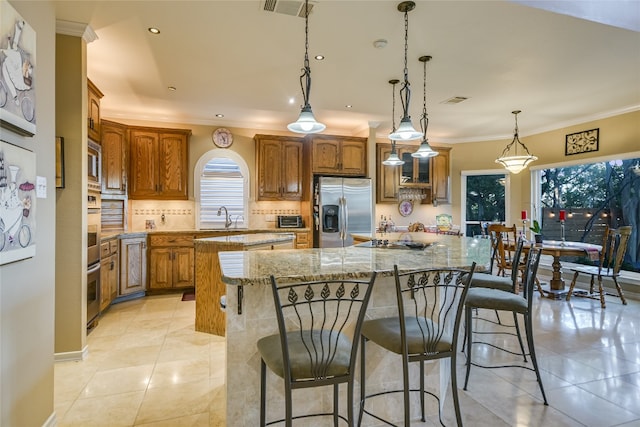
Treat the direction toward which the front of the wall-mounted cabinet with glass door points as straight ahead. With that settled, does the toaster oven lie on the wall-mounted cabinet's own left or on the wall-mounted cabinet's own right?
on the wall-mounted cabinet's own right

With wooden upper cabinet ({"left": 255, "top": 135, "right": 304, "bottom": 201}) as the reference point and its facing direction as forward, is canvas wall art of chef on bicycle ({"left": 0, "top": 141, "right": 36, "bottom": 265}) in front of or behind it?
in front

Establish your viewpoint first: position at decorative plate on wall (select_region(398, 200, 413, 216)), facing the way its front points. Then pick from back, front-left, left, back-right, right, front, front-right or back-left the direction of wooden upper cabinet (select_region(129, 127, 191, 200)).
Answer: front-right

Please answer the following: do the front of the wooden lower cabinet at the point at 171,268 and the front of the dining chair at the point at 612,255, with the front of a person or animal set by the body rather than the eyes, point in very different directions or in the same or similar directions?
very different directions

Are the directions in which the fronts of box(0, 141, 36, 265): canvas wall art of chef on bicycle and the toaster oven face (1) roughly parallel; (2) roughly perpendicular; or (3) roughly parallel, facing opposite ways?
roughly perpendicular

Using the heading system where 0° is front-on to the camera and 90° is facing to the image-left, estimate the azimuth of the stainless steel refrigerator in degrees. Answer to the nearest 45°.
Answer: approximately 0°

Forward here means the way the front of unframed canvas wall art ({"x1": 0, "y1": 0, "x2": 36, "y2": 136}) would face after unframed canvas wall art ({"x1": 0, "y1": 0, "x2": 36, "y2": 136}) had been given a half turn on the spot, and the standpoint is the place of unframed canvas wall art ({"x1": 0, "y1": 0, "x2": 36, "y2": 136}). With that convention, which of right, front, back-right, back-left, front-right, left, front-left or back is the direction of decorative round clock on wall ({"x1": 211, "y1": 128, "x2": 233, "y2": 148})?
right

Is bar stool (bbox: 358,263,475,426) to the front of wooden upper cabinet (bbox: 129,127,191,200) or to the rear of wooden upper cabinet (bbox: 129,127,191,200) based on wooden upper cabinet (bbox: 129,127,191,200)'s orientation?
to the front

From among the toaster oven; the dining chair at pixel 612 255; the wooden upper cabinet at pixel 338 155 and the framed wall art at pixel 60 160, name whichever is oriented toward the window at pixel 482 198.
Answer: the dining chair

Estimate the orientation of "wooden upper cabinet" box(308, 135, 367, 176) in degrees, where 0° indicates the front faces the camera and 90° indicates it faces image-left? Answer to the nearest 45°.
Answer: approximately 0°

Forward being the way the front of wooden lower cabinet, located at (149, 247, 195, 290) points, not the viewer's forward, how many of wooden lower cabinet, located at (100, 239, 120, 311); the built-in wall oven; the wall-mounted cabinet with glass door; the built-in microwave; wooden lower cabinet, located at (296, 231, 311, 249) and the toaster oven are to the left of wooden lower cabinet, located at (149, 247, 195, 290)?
3

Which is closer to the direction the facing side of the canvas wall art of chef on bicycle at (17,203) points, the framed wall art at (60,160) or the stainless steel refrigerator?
the stainless steel refrigerator

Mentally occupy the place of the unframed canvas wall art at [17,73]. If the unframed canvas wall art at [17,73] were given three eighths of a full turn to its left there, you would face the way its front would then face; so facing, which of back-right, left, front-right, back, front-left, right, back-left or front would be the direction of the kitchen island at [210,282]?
front-right

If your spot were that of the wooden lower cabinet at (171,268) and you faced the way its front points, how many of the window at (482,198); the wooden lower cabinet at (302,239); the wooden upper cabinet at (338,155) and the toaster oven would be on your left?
4
